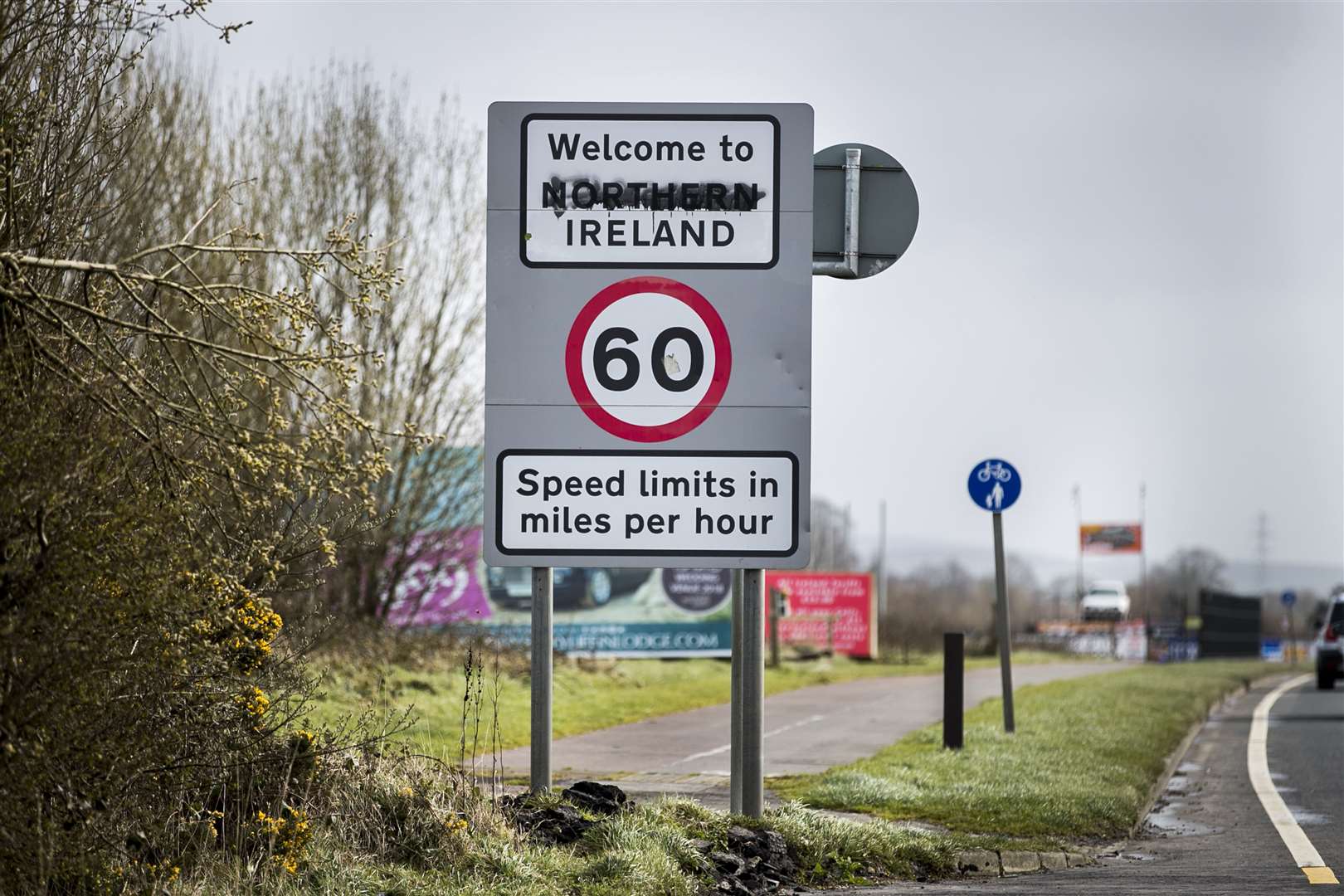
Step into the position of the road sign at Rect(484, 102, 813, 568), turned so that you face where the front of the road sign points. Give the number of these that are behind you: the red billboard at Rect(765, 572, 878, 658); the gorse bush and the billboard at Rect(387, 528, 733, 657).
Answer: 2

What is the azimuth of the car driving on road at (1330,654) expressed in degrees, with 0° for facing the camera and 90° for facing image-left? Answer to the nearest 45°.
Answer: approximately 180°

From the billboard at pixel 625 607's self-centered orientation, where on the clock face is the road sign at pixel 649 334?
The road sign is roughly at 12 o'clock from the billboard.

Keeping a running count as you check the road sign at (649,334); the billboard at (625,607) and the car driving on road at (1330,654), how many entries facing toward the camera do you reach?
2

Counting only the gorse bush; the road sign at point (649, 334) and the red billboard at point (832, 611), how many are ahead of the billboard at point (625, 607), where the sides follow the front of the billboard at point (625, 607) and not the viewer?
2

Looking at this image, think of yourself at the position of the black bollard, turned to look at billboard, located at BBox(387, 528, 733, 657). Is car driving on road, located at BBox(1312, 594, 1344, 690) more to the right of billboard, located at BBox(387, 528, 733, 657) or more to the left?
right

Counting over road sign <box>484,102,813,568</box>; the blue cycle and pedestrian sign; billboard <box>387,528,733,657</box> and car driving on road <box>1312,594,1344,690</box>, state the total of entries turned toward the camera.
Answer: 3

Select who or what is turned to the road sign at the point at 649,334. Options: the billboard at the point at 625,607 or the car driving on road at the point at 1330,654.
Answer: the billboard

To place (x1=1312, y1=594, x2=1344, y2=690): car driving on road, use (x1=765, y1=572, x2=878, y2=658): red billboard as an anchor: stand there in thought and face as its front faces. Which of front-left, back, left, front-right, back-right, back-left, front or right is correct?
front-left
